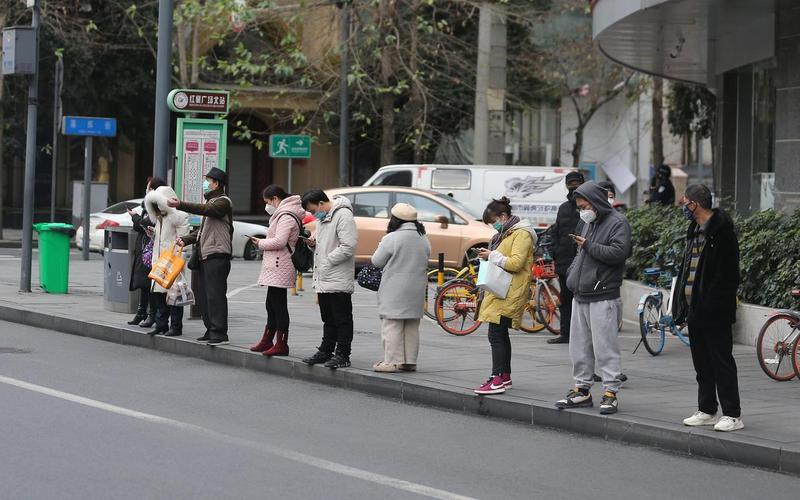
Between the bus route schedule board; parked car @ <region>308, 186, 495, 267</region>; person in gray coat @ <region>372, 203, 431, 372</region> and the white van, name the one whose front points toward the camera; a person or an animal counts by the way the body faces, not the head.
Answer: the bus route schedule board

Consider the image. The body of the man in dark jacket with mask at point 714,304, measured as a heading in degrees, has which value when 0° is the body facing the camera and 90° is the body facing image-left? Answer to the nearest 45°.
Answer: approximately 45°

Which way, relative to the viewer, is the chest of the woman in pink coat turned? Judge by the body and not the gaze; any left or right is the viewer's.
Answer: facing to the left of the viewer

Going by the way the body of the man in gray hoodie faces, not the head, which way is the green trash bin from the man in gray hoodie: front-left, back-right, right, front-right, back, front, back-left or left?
right

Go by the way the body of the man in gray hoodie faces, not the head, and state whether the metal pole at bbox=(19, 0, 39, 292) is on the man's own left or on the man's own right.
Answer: on the man's own right

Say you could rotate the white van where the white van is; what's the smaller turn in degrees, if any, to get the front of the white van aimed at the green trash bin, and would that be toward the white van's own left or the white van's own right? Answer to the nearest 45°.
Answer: approximately 45° to the white van's own left

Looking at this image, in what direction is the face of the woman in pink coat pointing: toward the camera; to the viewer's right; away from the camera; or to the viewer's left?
to the viewer's left
